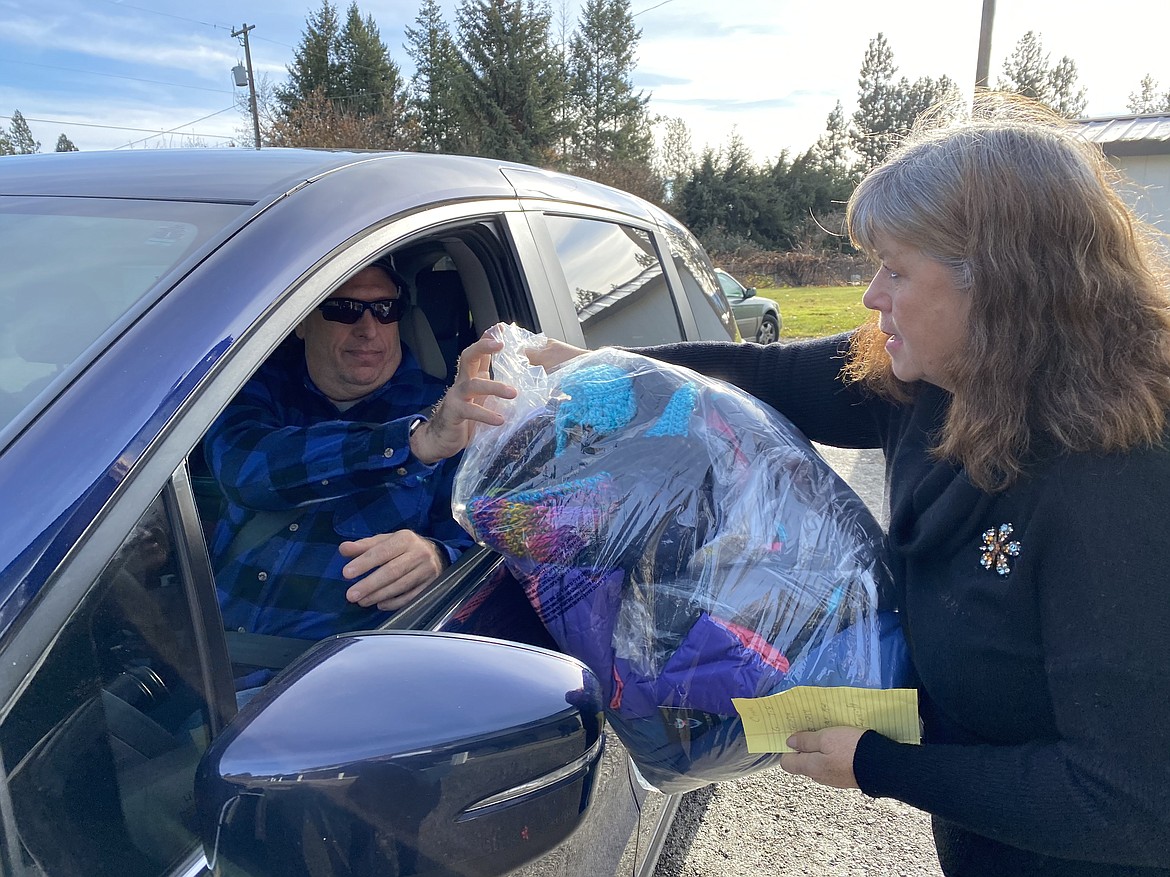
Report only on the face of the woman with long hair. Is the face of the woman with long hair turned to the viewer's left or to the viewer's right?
to the viewer's left

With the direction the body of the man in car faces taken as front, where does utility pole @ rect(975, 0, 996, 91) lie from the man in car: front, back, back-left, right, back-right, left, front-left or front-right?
back-left

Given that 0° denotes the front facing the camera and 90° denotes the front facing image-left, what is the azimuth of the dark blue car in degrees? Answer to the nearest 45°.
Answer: approximately 45°

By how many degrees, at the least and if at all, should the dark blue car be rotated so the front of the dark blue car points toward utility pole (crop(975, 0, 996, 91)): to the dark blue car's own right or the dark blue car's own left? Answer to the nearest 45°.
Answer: approximately 180°

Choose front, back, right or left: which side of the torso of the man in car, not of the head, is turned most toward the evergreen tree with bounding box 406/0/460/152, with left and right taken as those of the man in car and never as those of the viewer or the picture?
back

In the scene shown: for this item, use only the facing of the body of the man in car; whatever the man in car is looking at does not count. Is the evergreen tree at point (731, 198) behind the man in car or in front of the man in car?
behind

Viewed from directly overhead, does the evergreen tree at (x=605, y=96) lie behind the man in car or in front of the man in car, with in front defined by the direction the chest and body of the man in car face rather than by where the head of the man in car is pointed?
behind

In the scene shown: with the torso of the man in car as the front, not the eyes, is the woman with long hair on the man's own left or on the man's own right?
on the man's own left

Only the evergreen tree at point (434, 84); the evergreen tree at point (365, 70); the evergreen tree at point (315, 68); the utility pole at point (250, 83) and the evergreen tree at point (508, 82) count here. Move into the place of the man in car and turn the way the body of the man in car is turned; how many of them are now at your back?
5

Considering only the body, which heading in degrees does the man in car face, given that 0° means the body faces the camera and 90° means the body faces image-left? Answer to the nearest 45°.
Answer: approximately 0°
